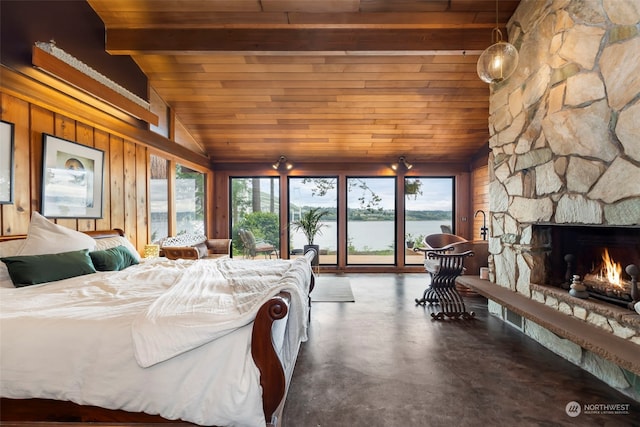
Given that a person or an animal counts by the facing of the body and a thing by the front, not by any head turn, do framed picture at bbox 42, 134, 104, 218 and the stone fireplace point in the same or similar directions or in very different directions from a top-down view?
very different directions

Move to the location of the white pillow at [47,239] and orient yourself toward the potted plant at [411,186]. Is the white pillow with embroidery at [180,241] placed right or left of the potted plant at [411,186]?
left

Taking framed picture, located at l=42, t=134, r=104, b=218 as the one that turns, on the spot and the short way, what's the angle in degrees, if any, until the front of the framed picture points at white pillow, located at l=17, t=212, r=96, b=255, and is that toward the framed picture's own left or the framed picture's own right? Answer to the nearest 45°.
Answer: approximately 45° to the framed picture's own right

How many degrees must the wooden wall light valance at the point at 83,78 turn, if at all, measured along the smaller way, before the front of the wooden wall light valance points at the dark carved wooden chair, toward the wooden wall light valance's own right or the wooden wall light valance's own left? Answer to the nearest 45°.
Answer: approximately 45° to the wooden wall light valance's own left

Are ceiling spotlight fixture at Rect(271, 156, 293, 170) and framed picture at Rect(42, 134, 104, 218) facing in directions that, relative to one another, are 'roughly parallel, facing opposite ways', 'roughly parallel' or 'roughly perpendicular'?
roughly perpendicular

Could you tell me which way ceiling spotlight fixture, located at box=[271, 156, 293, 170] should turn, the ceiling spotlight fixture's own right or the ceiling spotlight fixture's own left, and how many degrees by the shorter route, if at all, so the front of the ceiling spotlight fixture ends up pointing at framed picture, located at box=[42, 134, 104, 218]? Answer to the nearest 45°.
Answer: approximately 45° to the ceiling spotlight fixture's own right

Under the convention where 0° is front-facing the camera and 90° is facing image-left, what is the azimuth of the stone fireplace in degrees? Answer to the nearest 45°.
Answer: approximately 45°

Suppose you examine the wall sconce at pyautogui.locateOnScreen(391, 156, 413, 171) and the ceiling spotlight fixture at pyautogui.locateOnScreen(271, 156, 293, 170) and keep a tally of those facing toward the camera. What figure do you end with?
2
